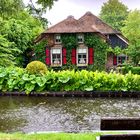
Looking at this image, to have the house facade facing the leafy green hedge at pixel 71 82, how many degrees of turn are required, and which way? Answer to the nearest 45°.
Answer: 0° — it already faces it

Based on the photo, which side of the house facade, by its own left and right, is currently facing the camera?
front

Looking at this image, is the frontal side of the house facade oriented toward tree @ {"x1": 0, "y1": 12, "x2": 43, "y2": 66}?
no

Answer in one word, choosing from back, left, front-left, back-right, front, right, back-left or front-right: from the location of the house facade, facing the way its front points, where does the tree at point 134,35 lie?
left

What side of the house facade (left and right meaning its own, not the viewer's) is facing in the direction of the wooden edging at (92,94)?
front

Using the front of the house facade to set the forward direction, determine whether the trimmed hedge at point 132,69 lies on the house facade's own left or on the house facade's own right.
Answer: on the house facade's own left

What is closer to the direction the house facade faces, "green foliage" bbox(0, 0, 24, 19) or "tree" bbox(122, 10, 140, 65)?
the green foliage

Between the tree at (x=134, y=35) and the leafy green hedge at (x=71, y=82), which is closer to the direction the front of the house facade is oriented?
the leafy green hedge
